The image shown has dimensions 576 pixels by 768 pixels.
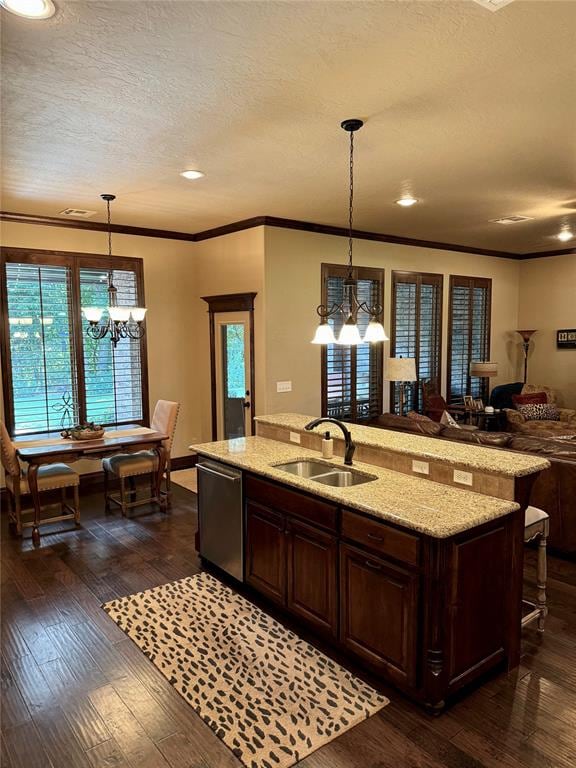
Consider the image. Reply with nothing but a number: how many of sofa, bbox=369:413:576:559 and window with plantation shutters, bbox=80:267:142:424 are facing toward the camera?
1

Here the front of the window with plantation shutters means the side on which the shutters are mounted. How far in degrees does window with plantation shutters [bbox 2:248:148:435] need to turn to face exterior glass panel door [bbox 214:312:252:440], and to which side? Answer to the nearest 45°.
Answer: approximately 90° to its left

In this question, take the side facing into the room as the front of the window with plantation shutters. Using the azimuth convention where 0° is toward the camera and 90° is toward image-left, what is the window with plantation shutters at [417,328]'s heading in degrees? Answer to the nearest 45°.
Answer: approximately 315°

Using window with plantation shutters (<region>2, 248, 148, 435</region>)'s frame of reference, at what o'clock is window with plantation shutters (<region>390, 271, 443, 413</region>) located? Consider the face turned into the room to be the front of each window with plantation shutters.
window with plantation shutters (<region>390, 271, 443, 413</region>) is roughly at 9 o'clock from window with plantation shutters (<region>2, 248, 148, 435</region>).

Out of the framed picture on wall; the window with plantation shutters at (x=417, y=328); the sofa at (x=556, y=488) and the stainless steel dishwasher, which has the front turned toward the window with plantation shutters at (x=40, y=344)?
the framed picture on wall

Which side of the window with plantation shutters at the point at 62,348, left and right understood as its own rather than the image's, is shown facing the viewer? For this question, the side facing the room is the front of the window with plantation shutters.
front

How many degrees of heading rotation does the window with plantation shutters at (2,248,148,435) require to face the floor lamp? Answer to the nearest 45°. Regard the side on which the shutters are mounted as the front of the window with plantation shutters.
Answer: approximately 90° to its left

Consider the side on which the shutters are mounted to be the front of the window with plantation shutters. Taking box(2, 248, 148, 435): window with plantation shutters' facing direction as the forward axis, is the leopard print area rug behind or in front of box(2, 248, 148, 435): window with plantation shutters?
in front

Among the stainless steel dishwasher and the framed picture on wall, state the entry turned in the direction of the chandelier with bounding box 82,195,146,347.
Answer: the framed picture on wall

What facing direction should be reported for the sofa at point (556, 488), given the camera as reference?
facing away from the viewer and to the right of the viewer

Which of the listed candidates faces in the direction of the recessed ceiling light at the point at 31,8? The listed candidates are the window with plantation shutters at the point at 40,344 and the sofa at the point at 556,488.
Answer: the window with plantation shutters
